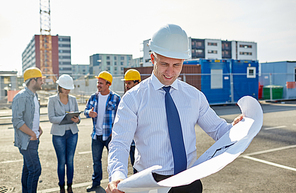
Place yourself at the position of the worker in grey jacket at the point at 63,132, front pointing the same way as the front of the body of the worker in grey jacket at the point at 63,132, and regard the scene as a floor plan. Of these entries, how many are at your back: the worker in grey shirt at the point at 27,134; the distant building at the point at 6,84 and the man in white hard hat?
1

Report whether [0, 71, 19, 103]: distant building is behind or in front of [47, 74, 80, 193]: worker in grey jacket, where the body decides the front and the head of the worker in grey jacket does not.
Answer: behind

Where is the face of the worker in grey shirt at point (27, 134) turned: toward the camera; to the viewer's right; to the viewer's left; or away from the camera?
to the viewer's right

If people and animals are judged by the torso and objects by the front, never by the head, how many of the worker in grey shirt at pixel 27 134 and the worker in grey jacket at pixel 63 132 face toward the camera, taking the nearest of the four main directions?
1

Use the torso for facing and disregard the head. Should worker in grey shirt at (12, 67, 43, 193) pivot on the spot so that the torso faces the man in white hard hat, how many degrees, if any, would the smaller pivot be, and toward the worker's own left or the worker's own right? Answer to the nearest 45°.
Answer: approximately 90° to the worker's own right

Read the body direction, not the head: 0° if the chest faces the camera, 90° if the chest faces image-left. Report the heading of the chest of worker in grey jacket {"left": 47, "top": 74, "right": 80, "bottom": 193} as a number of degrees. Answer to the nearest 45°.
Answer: approximately 0°

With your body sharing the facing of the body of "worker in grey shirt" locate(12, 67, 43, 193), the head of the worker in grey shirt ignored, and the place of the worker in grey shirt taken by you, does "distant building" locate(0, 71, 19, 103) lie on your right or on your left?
on your left

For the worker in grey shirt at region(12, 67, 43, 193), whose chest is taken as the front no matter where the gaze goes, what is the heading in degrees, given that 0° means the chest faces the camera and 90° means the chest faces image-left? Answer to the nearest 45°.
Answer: approximately 270°

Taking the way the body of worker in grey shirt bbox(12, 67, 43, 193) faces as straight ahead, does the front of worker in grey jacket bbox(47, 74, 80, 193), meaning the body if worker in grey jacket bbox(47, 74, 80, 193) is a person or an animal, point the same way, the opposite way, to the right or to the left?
to the right
